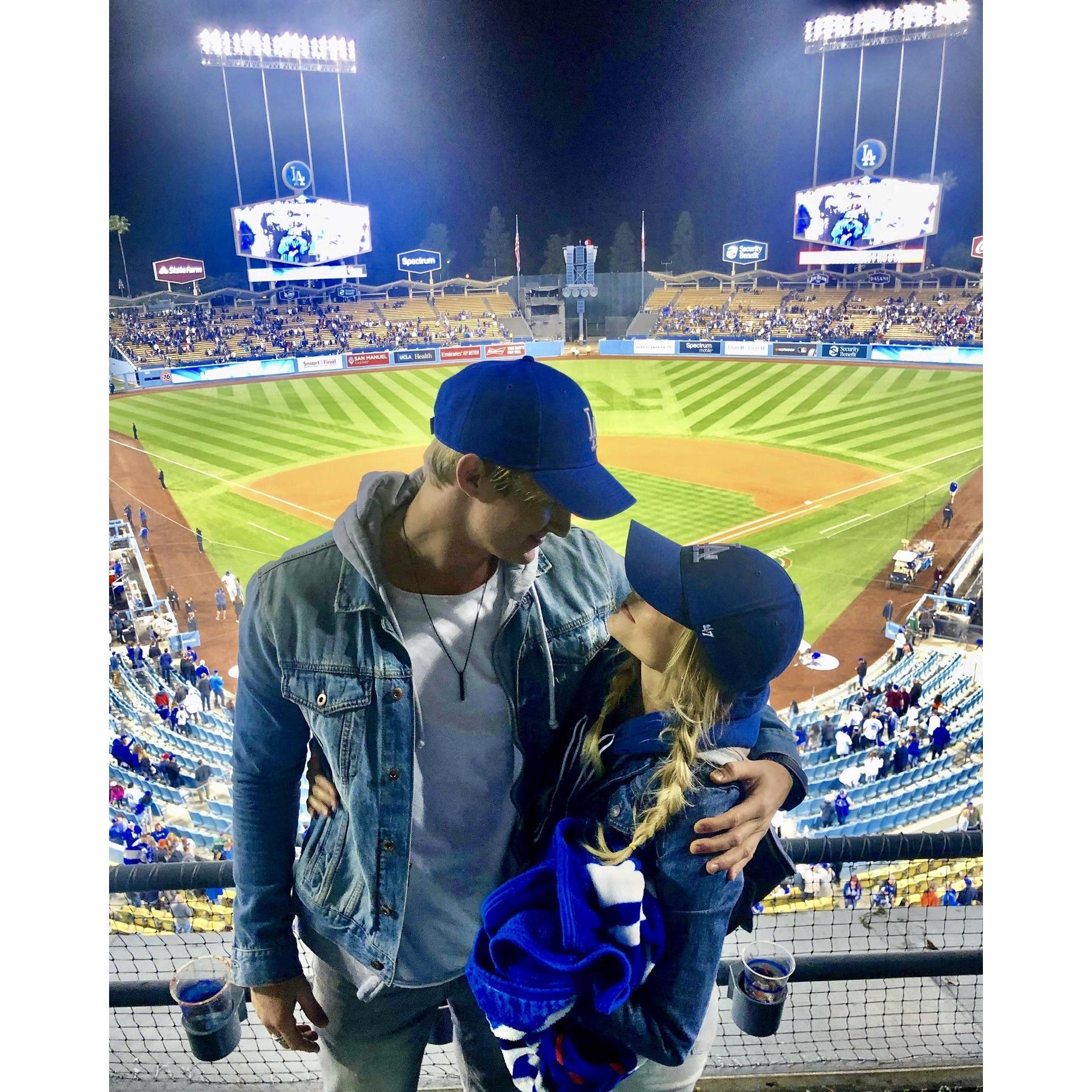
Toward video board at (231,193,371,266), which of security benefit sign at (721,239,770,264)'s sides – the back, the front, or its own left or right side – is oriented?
right

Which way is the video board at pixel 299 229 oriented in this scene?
toward the camera

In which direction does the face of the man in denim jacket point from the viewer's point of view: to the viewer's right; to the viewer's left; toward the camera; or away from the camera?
to the viewer's right

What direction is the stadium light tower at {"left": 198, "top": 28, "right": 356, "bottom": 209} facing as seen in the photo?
toward the camera

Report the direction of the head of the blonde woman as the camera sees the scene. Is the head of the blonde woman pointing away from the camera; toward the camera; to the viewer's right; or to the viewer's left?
to the viewer's left

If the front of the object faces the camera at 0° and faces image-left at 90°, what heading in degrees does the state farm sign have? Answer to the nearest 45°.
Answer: approximately 0°
